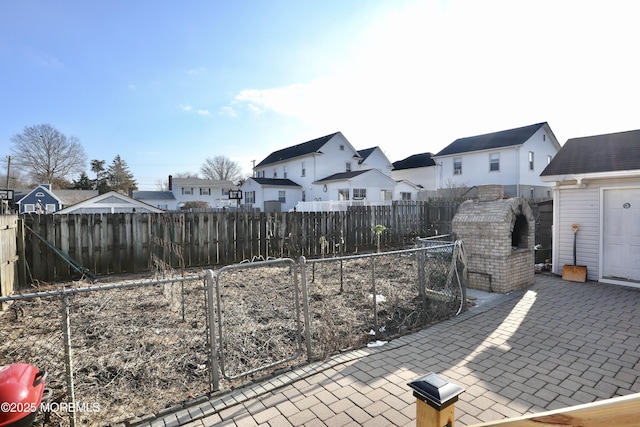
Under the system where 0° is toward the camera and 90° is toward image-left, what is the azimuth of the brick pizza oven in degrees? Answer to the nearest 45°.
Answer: approximately 315°

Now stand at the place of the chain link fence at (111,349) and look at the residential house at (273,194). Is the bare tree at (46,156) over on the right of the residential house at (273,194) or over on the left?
left

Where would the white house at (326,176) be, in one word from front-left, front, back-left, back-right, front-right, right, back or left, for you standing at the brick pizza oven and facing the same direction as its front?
back

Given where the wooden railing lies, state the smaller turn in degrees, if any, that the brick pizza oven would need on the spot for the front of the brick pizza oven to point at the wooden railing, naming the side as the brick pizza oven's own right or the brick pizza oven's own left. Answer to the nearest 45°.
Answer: approximately 45° to the brick pizza oven's own right

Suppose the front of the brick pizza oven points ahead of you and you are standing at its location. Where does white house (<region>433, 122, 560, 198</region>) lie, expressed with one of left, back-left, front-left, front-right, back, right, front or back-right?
back-left

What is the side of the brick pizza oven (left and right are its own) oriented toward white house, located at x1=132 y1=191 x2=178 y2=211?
back

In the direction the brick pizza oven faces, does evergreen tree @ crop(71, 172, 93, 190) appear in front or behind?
behind

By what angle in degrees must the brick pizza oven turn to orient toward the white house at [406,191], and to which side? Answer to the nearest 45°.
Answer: approximately 135° to its left

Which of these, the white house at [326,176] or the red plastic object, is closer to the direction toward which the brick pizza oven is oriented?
the red plastic object
